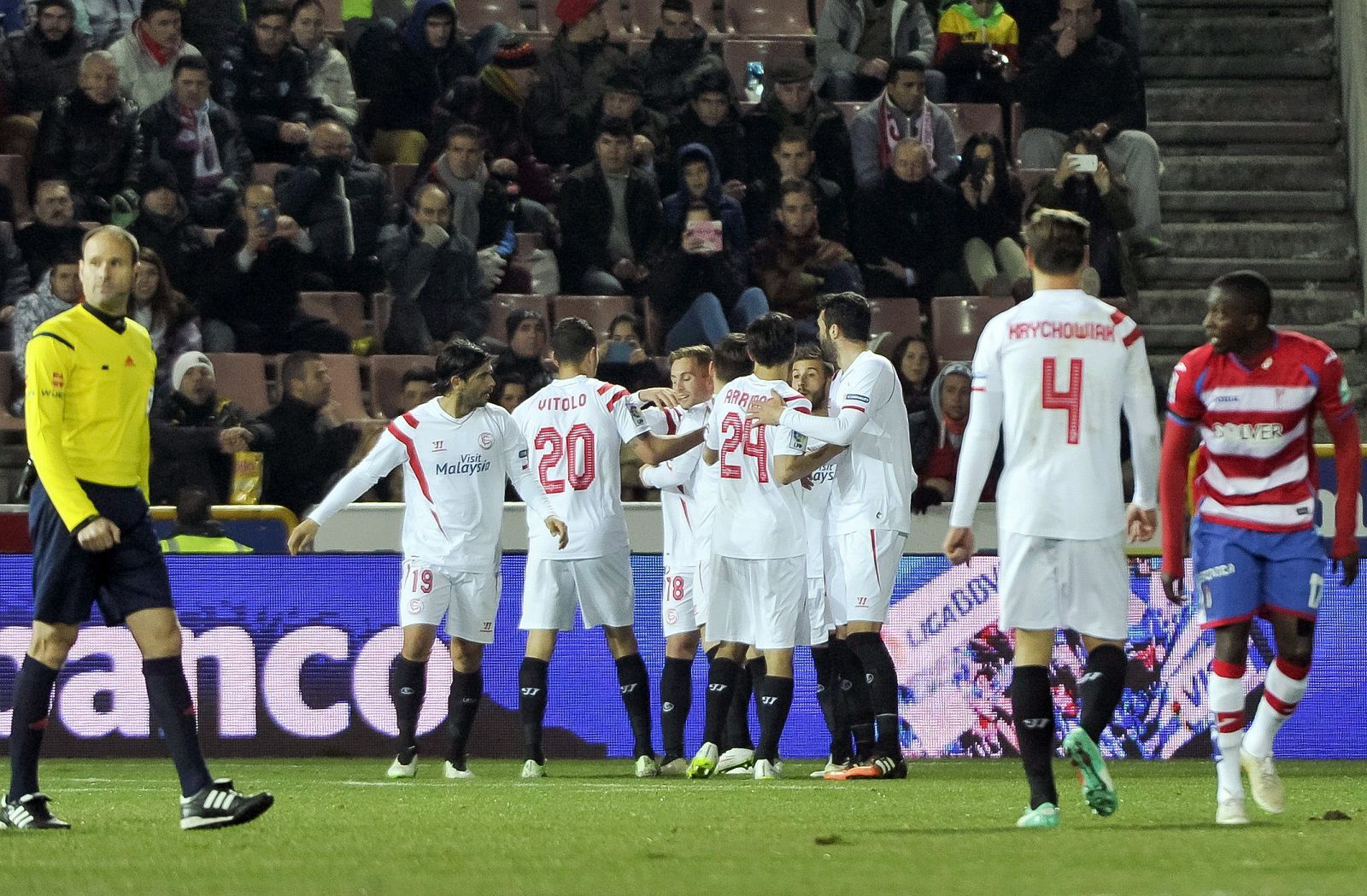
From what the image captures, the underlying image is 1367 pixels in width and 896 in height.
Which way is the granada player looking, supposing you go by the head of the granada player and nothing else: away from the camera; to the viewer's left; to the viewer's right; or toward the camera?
to the viewer's left

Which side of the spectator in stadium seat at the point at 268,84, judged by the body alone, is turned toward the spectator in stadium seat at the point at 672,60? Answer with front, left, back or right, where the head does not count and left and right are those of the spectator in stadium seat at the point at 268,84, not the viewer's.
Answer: left

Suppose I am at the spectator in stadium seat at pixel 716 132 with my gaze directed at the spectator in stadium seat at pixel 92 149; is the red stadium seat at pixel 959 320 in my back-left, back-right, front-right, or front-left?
back-left

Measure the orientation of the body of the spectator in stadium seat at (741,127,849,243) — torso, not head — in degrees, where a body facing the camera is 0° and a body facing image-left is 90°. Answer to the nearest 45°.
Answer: approximately 0°

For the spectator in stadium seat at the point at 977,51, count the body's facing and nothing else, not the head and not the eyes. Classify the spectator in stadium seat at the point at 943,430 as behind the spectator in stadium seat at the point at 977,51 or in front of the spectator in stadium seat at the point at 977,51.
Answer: in front

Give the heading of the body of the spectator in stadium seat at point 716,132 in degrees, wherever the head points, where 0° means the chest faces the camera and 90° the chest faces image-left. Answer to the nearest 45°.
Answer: approximately 0°

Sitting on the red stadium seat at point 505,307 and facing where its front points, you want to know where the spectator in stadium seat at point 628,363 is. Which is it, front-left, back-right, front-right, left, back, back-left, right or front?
front-left

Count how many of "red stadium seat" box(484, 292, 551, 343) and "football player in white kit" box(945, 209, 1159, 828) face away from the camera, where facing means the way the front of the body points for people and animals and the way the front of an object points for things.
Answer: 1

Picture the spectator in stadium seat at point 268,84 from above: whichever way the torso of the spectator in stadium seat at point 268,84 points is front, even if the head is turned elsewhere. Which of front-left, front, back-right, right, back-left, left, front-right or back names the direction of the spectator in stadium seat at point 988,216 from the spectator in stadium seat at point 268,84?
left

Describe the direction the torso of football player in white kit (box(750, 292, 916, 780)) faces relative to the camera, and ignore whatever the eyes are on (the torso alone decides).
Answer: to the viewer's left

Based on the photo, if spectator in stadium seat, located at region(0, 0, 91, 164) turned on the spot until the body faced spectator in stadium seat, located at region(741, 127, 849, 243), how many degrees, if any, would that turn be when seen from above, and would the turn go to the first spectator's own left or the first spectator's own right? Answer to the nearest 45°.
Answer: approximately 90° to the first spectator's own left
